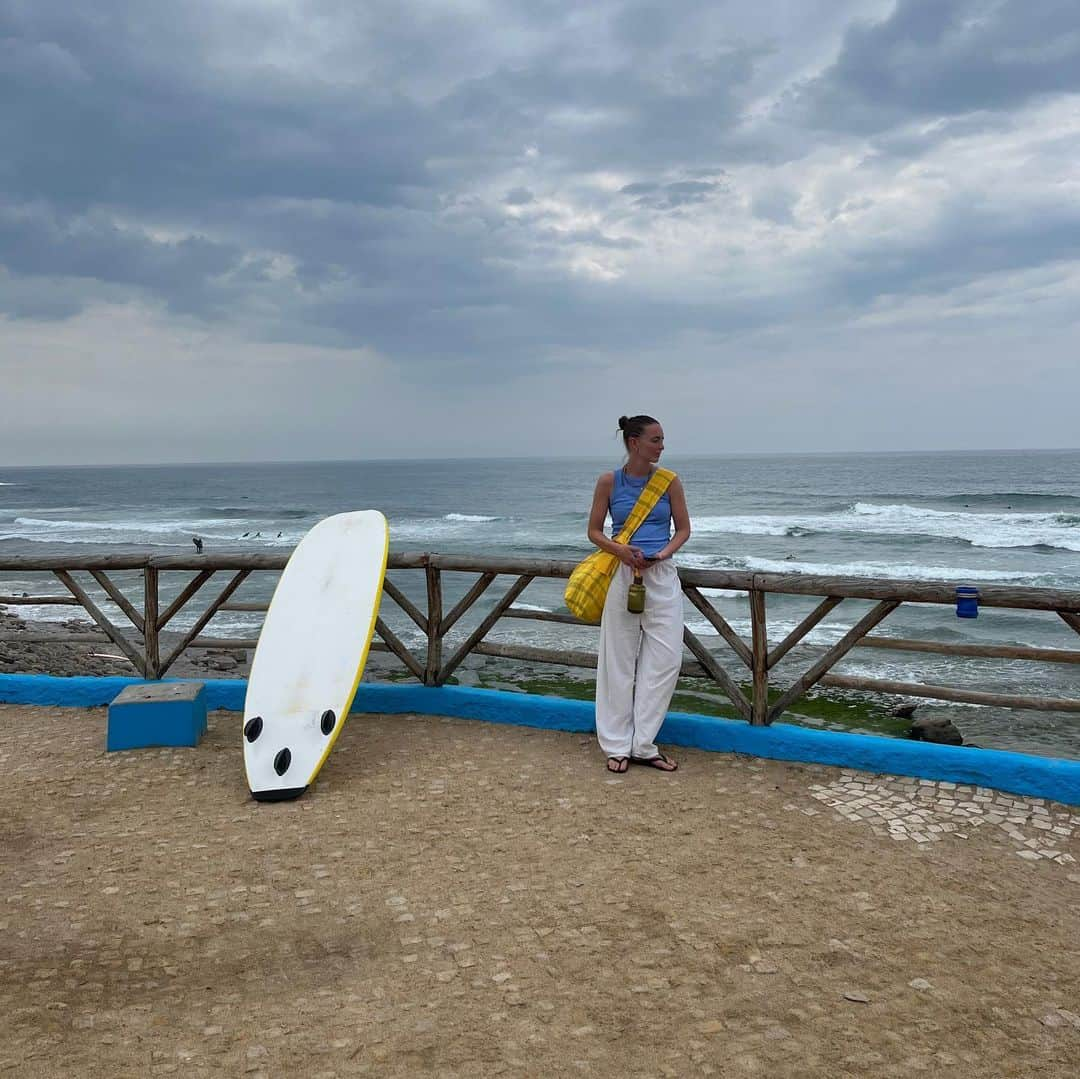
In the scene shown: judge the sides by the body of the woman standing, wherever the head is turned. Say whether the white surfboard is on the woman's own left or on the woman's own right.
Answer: on the woman's own right

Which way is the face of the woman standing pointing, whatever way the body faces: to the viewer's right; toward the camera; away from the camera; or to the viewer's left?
to the viewer's right

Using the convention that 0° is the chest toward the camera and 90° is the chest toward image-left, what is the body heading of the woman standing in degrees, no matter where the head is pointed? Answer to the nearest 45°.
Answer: approximately 0°

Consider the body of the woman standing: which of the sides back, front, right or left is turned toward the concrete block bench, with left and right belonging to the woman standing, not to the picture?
right
